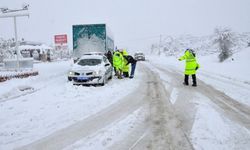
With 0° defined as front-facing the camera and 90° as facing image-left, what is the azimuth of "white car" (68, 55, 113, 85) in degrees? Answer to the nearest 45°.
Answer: approximately 45°

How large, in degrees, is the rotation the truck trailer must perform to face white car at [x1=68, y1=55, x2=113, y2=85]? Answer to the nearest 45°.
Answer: approximately 180°

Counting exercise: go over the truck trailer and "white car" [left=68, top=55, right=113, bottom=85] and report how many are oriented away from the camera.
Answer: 1

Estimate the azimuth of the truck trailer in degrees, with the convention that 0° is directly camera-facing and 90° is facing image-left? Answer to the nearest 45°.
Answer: approximately 180°

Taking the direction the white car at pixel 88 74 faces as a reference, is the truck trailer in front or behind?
behind

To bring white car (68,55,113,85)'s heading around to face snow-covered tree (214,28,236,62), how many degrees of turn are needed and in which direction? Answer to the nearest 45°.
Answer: approximately 180°
